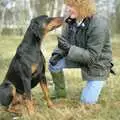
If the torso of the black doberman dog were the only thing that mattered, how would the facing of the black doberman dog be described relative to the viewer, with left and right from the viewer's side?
facing the viewer and to the right of the viewer
